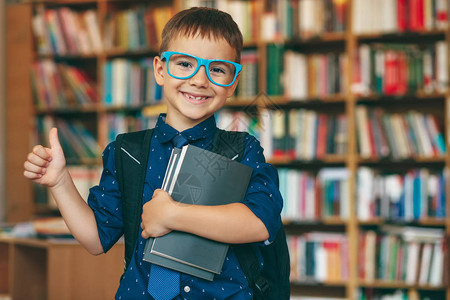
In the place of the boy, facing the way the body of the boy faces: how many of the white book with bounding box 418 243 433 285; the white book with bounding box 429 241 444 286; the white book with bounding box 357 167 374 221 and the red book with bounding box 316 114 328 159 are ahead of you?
0

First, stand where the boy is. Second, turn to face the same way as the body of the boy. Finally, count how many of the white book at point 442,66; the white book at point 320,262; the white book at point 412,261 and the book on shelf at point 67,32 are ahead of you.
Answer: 0

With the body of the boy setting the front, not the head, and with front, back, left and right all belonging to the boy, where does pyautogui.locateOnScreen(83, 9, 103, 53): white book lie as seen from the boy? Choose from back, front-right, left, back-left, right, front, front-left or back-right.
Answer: back

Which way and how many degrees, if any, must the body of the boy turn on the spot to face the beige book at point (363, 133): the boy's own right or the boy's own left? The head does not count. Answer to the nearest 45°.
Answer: approximately 135° to the boy's own left

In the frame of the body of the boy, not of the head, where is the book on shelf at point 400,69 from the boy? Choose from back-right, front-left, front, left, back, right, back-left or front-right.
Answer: back-left

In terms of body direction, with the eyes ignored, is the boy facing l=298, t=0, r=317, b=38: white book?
no

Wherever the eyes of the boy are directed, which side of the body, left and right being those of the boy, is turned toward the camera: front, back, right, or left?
front

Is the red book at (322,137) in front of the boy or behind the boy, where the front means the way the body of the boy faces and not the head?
behind

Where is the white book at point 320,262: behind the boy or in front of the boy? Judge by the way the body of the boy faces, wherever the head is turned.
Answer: behind

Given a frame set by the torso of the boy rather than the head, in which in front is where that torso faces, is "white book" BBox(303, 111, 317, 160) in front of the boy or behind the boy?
behind

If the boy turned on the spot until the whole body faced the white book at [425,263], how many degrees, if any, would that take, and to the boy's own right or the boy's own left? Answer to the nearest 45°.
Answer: approximately 135° to the boy's own left

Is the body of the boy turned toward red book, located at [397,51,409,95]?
no

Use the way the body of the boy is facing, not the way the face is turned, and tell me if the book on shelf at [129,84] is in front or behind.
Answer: behind

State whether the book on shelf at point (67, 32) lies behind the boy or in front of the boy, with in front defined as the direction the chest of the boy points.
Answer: behind

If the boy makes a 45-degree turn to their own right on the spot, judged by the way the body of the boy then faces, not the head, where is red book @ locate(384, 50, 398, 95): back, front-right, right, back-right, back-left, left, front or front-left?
back

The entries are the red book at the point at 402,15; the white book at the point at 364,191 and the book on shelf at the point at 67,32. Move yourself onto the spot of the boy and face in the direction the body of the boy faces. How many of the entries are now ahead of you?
0

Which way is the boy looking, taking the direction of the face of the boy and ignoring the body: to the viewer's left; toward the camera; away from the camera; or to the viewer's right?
toward the camera
